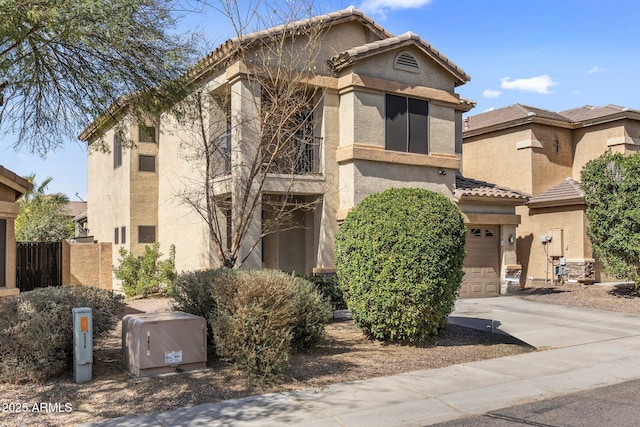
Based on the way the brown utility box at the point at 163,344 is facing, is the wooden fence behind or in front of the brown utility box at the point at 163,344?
behind

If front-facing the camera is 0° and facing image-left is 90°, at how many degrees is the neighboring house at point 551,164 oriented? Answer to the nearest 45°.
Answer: approximately 315°

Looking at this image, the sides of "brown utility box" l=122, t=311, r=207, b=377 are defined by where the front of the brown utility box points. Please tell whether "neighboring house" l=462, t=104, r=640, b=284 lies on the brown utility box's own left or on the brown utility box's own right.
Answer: on the brown utility box's own left

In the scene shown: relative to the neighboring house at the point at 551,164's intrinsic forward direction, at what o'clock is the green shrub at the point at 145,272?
The green shrub is roughly at 3 o'clock from the neighboring house.

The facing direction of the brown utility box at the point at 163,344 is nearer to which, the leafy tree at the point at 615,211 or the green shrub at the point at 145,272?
the leafy tree

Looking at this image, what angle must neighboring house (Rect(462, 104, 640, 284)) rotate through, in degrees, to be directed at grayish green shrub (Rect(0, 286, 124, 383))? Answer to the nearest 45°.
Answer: approximately 45° to its right

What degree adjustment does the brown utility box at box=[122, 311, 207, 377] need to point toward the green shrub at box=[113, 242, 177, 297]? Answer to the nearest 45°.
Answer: approximately 135° to its left

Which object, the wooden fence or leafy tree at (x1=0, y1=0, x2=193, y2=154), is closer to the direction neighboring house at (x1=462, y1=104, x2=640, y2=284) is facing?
the leafy tree

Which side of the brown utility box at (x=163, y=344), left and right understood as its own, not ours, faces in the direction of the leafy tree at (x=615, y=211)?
left

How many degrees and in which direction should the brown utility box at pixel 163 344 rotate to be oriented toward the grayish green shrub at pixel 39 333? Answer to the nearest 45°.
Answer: approximately 135° to its right
